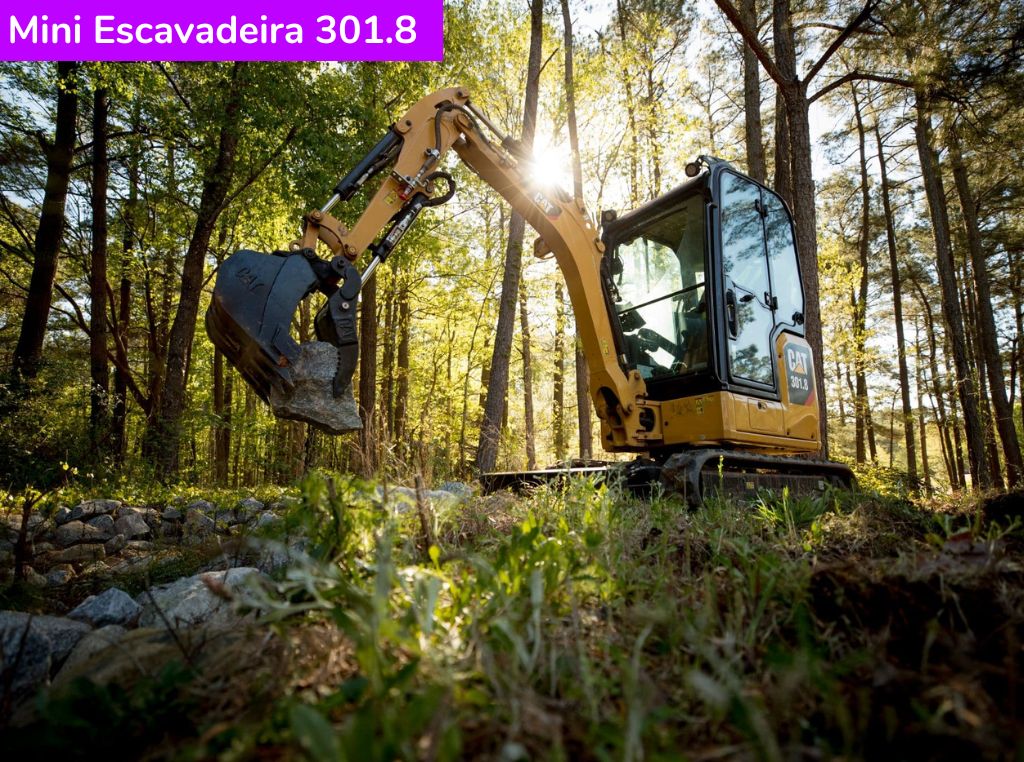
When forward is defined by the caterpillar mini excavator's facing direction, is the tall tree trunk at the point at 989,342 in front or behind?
behind

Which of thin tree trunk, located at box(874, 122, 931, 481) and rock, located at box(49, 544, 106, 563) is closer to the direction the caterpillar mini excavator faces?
the rock

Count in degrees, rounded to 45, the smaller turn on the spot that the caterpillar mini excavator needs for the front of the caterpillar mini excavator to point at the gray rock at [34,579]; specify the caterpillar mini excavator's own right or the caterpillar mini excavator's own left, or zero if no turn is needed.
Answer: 0° — it already faces it

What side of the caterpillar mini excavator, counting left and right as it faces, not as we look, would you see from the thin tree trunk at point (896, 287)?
back

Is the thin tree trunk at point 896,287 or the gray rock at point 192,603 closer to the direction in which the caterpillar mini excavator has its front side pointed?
the gray rock

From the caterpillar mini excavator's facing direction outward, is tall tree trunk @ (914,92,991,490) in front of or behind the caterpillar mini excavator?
behind

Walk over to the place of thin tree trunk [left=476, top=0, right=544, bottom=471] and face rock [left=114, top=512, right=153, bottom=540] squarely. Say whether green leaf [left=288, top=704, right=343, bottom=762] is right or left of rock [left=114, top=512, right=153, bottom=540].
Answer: left

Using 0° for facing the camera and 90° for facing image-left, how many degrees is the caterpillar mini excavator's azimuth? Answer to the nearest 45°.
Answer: approximately 45°

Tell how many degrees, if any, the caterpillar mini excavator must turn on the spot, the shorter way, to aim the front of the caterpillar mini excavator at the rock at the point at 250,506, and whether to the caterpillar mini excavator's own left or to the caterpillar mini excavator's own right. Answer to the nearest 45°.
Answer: approximately 45° to the caterpillar mini excavator's own right
